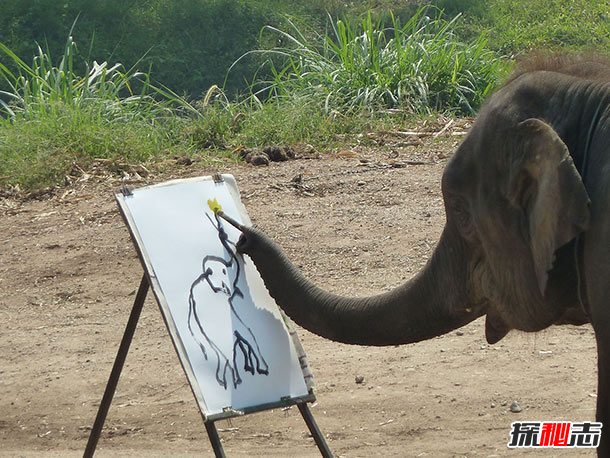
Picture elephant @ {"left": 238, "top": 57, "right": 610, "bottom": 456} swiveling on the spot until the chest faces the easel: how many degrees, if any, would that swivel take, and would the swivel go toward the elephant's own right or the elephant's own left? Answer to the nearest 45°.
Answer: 0° — it already faces it

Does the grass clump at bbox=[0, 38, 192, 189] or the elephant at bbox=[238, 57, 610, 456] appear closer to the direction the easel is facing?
the elephant

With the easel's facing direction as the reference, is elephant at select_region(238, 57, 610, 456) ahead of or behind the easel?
ahead

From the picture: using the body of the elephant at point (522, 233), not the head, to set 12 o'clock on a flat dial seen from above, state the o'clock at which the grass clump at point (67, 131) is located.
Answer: The grass clump is roughly at 2 o'clock from the elephant.

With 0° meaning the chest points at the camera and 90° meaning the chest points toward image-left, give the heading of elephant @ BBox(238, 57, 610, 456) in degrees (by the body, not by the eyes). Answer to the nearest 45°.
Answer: approximately 90°

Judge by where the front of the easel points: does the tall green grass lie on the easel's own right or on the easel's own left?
on the easel's own left

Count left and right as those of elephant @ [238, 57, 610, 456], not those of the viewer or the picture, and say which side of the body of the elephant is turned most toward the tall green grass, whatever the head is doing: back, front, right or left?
right

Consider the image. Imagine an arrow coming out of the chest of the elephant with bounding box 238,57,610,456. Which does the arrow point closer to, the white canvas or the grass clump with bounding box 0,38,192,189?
the white canvas

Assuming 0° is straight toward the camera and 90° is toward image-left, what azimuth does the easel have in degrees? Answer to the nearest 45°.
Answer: approximately 315°

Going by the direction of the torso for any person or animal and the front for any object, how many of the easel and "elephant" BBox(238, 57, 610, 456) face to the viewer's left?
1

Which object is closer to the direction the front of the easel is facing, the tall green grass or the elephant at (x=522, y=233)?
the elephant
